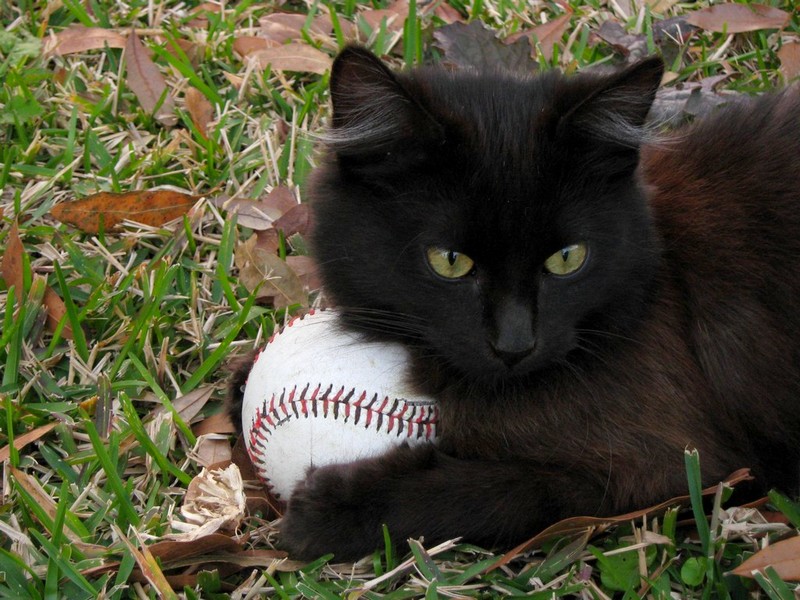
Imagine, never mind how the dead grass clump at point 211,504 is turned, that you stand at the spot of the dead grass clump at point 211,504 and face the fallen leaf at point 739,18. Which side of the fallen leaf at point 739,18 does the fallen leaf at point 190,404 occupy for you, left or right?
left

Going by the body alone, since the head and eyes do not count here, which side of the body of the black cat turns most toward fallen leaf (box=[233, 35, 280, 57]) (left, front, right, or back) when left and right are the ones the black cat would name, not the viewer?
right

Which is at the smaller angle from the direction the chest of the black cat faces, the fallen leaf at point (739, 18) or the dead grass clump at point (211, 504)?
the dead grass clump

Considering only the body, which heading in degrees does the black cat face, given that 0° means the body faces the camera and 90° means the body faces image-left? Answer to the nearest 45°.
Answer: approximately 45°

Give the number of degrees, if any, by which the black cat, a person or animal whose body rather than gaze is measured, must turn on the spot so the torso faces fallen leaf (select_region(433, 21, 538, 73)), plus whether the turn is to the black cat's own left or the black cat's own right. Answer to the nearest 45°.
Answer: approximately 135° to the black cat's own right

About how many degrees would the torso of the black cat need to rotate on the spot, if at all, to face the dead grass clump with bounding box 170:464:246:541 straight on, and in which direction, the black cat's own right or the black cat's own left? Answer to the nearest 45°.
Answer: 0° — it already faces it

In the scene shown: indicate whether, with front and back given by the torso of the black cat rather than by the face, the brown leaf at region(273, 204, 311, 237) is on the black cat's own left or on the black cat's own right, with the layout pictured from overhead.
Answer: on the black cat's own right

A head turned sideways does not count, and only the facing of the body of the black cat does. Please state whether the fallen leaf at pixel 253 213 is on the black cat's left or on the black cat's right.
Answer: on the black cat's right

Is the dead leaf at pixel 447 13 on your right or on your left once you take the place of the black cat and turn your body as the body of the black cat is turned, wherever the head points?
on your right

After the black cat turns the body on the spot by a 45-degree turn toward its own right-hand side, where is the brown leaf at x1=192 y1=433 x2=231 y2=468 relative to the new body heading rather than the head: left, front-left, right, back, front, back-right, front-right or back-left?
front

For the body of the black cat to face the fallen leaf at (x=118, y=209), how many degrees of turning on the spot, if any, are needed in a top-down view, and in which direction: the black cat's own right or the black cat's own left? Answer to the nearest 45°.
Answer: approximately 90° to the black cat's own right

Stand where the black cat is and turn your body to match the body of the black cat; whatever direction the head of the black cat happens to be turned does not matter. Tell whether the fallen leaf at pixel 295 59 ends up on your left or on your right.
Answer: on your right

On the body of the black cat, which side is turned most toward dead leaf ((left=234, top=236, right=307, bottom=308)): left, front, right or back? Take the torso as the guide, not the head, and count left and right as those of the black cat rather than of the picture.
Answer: right

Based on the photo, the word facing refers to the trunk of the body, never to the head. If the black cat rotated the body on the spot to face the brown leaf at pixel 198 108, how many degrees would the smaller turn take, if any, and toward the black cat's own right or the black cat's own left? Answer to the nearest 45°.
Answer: approximately 90° to the black cat's own right

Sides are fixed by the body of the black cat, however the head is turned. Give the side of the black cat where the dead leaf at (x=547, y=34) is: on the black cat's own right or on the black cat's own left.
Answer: on the black cat's own right
